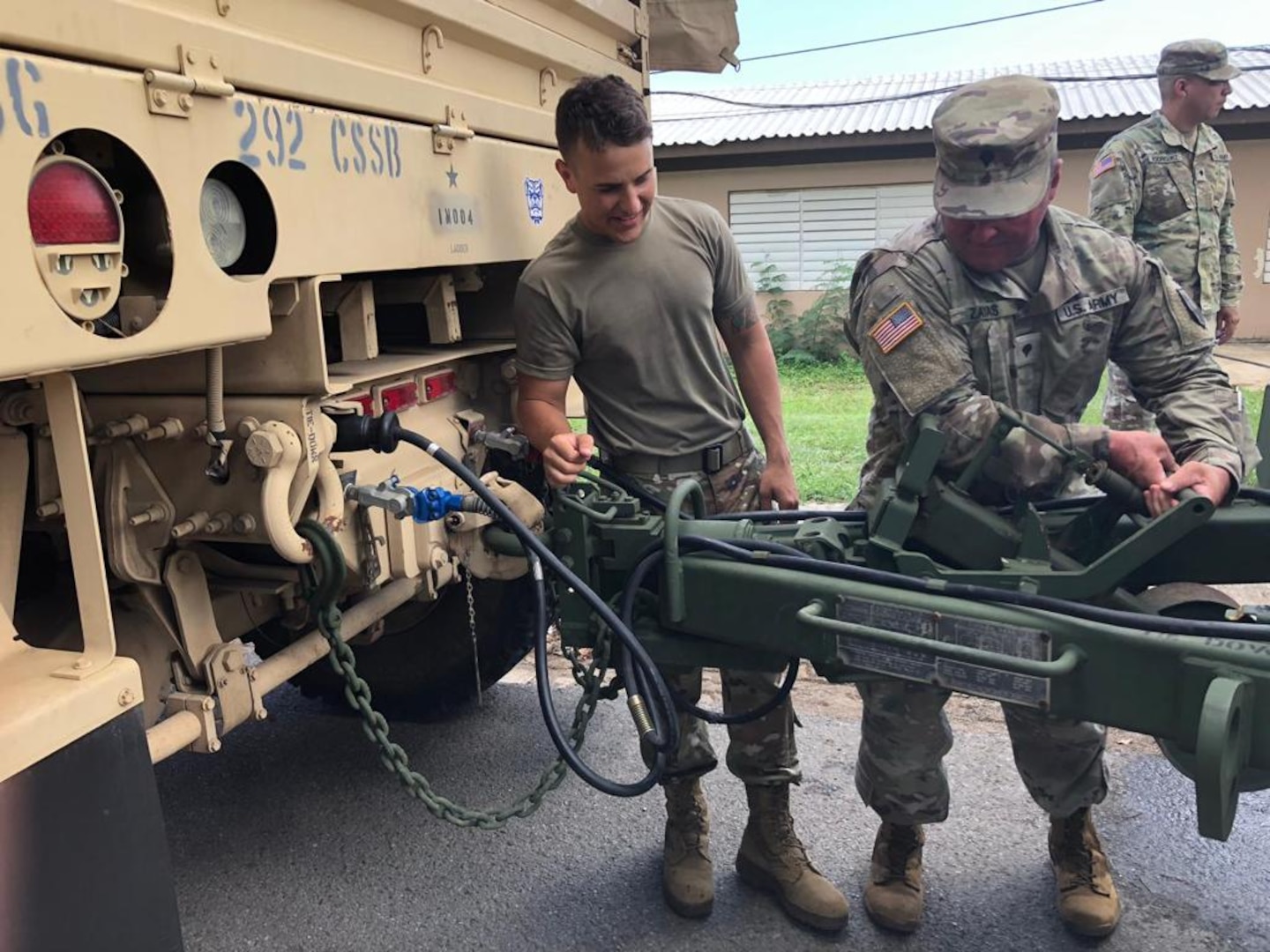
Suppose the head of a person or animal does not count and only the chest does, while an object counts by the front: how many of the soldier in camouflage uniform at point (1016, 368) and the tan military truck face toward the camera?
1

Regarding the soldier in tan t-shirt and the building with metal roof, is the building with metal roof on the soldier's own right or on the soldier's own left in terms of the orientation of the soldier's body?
on the soldier's own left

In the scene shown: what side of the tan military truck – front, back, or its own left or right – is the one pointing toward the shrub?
right

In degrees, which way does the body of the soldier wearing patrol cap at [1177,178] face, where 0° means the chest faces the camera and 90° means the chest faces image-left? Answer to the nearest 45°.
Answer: approximately 315°

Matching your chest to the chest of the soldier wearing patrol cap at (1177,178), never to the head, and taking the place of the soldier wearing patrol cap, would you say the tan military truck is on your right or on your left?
on your right

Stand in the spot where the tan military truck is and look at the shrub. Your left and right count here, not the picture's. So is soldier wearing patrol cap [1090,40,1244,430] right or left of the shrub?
right

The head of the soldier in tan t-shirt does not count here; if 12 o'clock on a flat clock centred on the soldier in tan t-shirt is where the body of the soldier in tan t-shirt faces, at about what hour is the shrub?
The shrub is roughly at 8 o'clock from the soldier in tan t-shirt.
